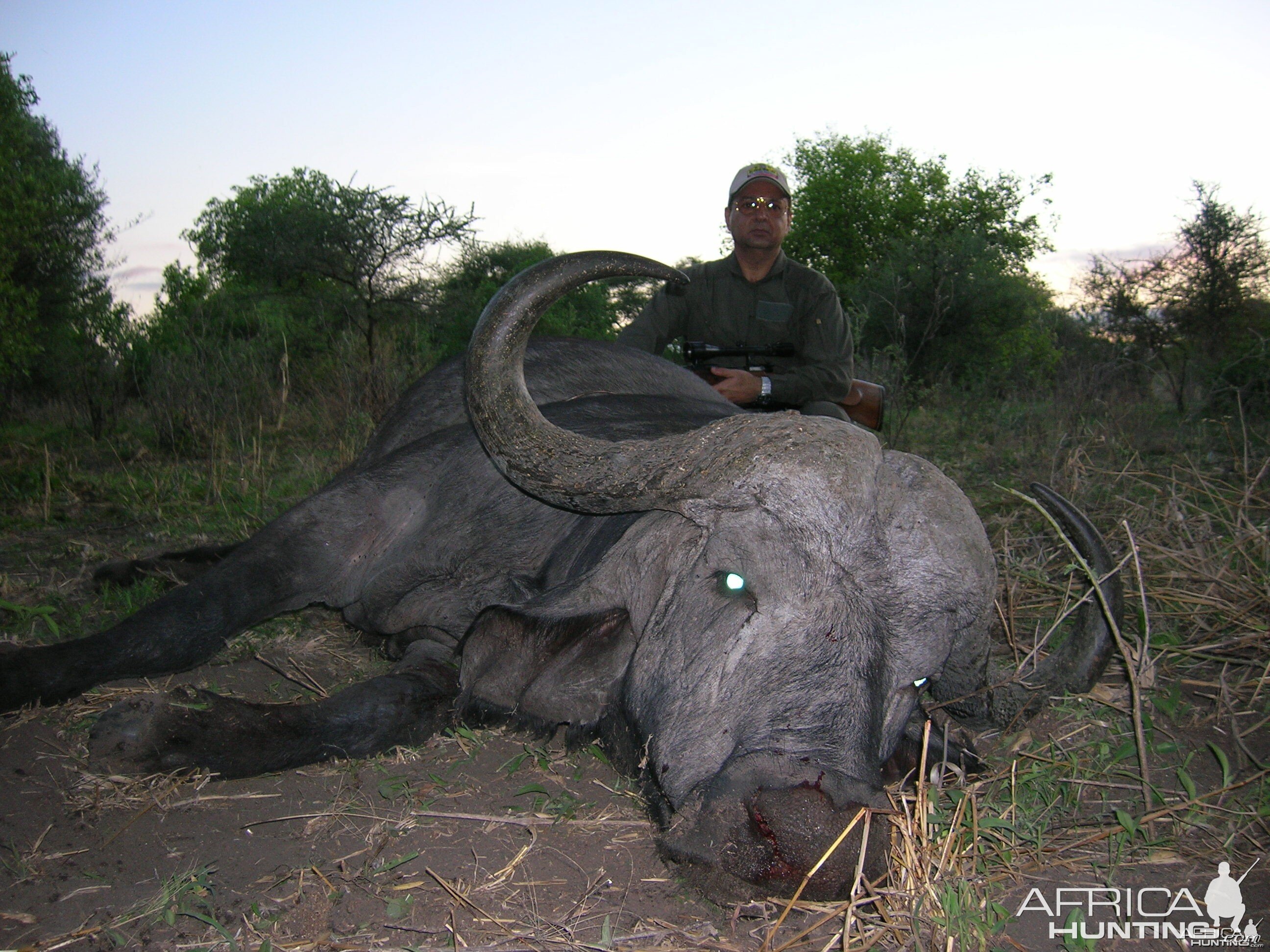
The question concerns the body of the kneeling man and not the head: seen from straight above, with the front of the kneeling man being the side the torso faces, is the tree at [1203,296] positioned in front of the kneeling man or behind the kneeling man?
behind

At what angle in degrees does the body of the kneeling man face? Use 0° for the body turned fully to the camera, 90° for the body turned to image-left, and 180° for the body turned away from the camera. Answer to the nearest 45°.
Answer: approximately 0°

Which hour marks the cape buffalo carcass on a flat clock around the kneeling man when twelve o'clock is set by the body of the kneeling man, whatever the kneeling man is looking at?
The cape buffalo carcass is roughly at 12 o'clock from the kneeling man.

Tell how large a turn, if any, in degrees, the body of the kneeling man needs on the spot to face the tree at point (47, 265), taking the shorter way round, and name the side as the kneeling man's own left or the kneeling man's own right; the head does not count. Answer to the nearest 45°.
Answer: approximately 135° to the kneeling man's own right
